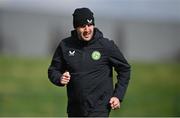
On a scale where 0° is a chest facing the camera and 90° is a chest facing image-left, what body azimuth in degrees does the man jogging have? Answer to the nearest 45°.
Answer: approximately 0°
